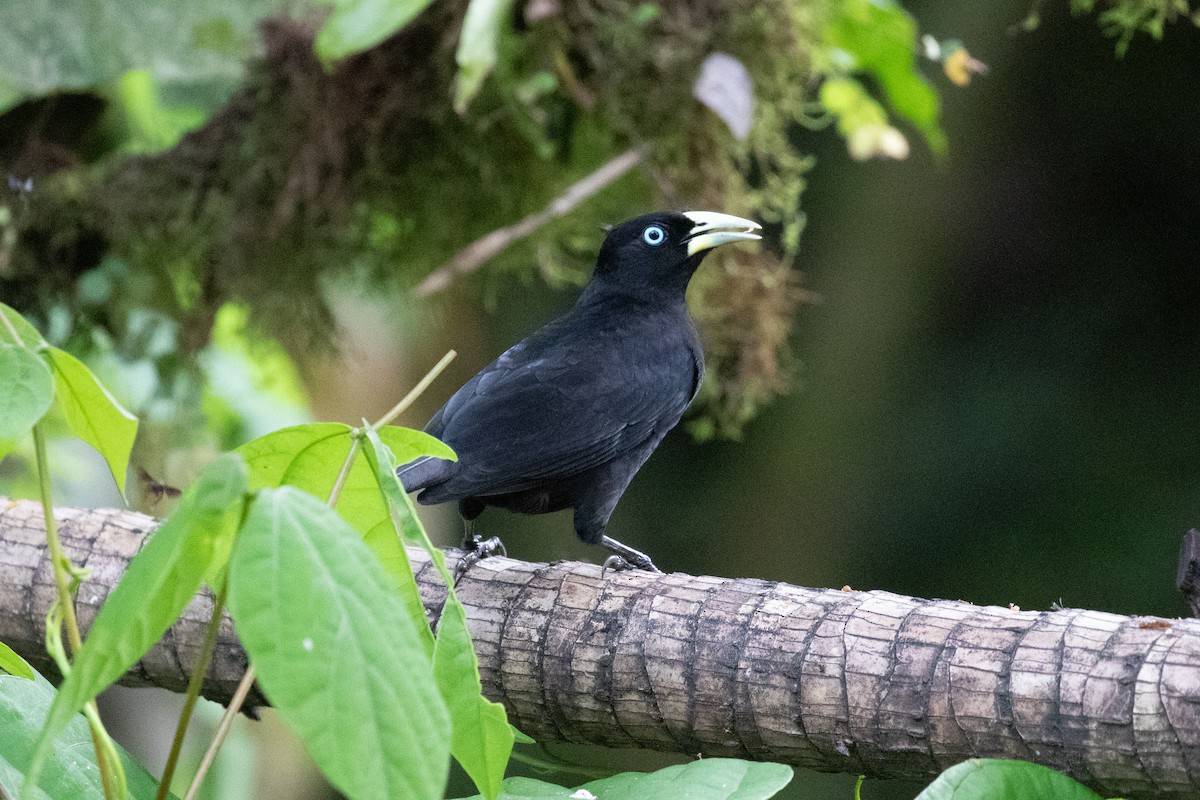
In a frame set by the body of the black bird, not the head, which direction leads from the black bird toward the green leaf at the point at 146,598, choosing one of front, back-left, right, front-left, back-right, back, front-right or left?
right

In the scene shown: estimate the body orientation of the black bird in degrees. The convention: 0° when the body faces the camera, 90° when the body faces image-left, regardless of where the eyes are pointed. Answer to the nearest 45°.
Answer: approximately 270°

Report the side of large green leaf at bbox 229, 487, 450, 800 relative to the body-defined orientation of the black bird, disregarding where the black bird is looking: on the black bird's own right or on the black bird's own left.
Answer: on the black bird's own right

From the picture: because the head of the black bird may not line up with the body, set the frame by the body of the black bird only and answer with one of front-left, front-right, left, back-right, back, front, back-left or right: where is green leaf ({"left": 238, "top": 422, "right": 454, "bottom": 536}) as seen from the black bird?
back

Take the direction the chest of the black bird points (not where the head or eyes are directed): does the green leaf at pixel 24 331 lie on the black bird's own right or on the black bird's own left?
on the black bird's own right

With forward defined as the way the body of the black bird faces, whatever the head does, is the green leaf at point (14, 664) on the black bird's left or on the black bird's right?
on the black bird's right

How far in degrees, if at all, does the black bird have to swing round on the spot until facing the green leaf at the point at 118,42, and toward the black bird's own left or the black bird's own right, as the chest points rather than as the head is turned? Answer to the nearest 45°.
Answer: approximately 135° to the black bird's own left

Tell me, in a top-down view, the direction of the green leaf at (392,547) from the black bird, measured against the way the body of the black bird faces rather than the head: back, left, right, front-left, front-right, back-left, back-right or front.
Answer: right

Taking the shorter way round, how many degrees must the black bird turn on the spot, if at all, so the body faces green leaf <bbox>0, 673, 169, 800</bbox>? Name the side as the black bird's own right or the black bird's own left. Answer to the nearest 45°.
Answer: approximately 90° to the black bird's own right

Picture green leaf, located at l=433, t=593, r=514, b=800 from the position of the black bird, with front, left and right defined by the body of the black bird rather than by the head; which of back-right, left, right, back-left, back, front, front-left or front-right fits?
right
